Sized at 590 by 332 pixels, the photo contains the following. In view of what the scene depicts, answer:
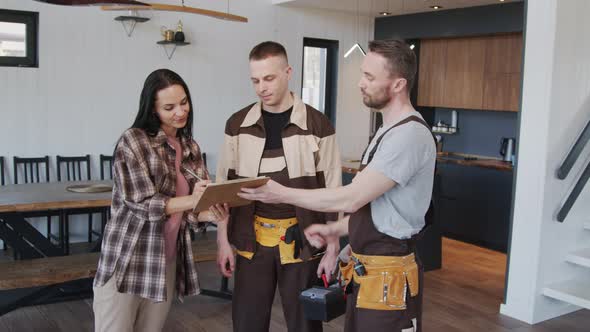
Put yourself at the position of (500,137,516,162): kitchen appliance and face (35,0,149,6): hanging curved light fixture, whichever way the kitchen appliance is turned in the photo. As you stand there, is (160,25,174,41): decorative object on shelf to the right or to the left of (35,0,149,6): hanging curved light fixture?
right

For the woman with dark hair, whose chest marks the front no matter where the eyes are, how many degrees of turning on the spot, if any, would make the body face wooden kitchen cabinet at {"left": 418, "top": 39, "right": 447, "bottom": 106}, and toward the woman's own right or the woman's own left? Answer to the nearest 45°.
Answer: approximately 90° to the woman's own left

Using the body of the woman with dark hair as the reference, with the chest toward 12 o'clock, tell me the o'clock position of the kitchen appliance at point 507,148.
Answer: The kitchen appliance is roughly at 9 o'clock from the woman with dark hair.

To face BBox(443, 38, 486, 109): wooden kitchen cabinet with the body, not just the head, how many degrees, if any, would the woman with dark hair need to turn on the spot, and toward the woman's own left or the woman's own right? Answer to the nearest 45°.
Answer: approximately 90° to the woman's own left

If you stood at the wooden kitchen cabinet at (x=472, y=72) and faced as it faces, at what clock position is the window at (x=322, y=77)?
The window is roughly at 2 o'clock from the wooden kitchen cabinet.

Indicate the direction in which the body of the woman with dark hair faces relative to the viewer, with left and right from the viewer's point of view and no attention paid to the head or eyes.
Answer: facing the viewer and to the right of the viewer

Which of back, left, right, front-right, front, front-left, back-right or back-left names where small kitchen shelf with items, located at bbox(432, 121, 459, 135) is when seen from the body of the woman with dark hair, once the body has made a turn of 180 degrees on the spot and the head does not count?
right

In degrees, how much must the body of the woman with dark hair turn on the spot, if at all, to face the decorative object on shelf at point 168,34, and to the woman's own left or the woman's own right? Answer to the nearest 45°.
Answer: approximately 135° to the woman's own left

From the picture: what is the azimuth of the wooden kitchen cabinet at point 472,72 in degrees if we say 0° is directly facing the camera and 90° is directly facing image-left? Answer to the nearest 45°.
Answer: approximately 45°

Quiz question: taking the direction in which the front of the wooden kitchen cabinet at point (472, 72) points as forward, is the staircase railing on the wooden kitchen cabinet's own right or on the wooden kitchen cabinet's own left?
on the wooden kitchen cabinet's own left

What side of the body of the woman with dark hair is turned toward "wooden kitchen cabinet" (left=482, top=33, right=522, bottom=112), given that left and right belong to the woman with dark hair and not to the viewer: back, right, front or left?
left

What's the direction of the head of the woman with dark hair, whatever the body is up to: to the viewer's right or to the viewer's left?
to the viewer's right

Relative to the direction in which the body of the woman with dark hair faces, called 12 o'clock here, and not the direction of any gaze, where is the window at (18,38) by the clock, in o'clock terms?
The window is roughly at 7 o'clock from the woman with dark hair.
